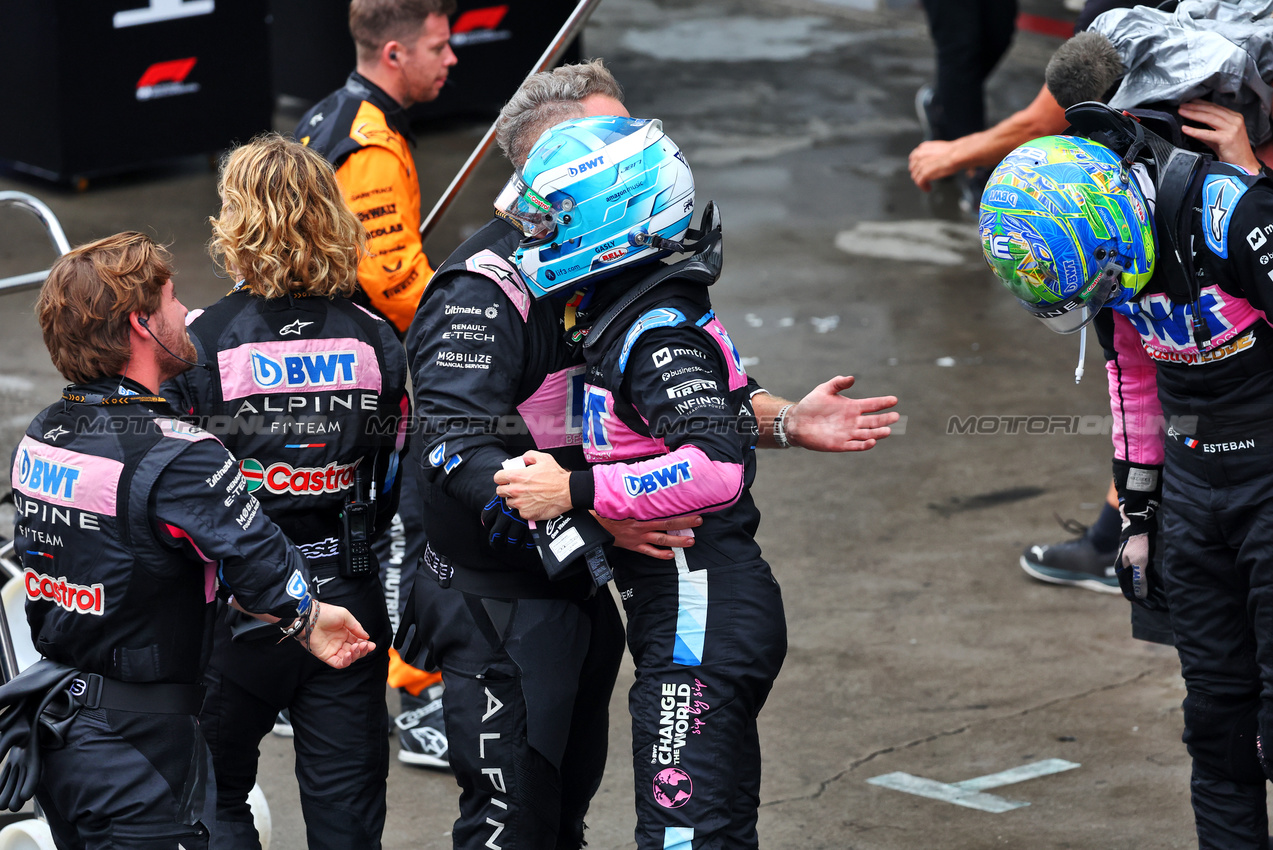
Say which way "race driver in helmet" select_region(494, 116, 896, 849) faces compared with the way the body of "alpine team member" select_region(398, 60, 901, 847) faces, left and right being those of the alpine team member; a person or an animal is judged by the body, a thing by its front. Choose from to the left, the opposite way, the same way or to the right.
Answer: the opposite way

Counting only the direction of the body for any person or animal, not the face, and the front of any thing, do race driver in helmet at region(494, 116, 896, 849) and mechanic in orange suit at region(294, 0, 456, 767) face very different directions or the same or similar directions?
very different directions

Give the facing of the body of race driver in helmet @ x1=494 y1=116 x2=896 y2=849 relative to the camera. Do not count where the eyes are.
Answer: to the viewer's left

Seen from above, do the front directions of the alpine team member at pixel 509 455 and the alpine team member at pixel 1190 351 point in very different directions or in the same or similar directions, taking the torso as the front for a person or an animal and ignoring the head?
very different directions

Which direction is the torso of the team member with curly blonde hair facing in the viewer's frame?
away from the camera

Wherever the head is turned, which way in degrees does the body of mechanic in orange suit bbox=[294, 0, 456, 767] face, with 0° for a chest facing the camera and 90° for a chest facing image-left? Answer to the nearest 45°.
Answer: approximately 270°

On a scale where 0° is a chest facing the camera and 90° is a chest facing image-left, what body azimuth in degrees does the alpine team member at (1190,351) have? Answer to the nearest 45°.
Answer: approximately 45°

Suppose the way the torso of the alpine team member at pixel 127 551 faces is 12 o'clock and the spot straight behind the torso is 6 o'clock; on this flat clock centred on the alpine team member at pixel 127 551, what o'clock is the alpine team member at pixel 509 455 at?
the alpine team member at pixel 509 455 is roughly at 1 o'clock from the alpine team member at pixel 127 551.

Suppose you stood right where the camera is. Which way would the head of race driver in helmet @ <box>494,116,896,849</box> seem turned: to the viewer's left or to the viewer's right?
to the viewer's left

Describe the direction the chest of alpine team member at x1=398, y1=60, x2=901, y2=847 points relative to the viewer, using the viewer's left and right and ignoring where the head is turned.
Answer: facing to the right of the viewer

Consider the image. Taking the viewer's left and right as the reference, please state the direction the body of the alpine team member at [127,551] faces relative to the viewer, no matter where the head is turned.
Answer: facing away from the viewer and to the right of the viewer

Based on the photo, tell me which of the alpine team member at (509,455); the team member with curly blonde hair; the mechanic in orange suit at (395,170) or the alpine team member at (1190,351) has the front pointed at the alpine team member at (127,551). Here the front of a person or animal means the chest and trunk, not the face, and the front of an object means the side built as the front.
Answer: the alpine team member at (1190,351)
